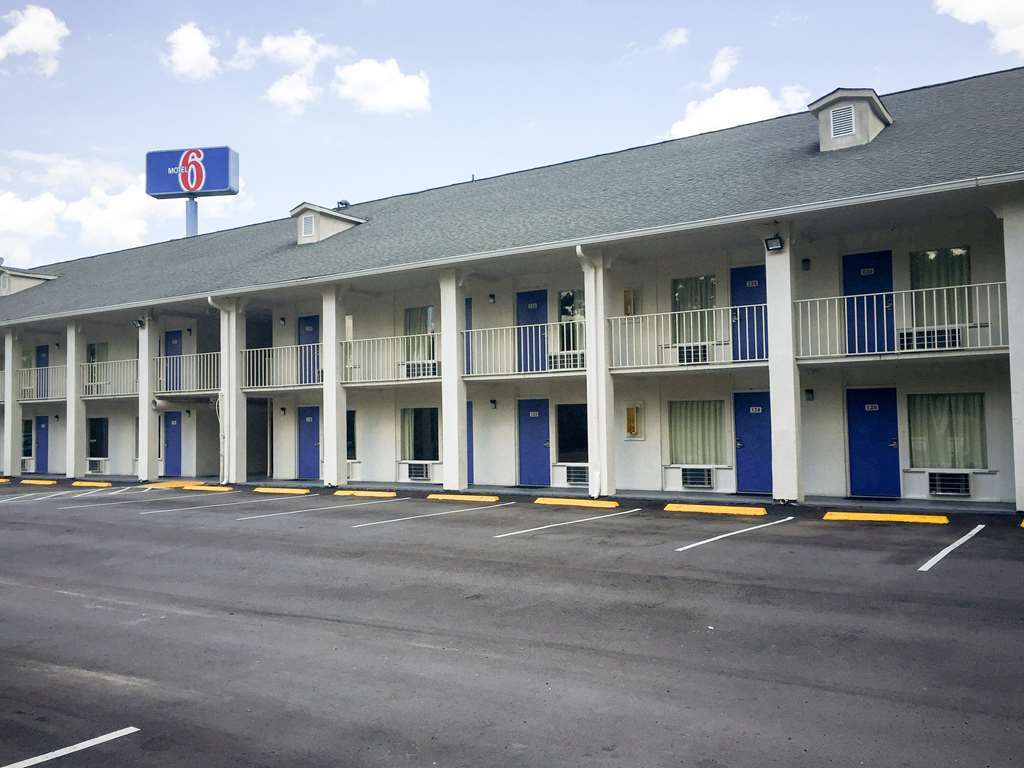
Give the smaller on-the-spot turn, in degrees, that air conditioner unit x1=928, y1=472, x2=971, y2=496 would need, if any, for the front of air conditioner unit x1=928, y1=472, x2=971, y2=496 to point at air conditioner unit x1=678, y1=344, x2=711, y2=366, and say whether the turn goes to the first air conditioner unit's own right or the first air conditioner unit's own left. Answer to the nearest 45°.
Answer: approximately 90° to the first air conditioner unit's own right

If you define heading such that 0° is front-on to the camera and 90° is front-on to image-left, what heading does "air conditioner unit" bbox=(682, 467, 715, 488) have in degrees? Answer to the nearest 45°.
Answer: approximately 0°

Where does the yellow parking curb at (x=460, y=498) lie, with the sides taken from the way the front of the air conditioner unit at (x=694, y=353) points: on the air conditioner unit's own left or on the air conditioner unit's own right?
on the air conditioner unit's own right

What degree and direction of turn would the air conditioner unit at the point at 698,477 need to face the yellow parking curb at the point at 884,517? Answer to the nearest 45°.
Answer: approximately 45° to its left

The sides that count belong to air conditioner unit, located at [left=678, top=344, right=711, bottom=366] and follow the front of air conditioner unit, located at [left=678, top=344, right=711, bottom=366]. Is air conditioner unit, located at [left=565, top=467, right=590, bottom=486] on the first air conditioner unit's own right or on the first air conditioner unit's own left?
on the first air conditioner unit's own right

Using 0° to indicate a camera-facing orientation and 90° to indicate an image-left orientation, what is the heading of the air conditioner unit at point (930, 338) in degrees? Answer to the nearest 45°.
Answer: approximately 0°
